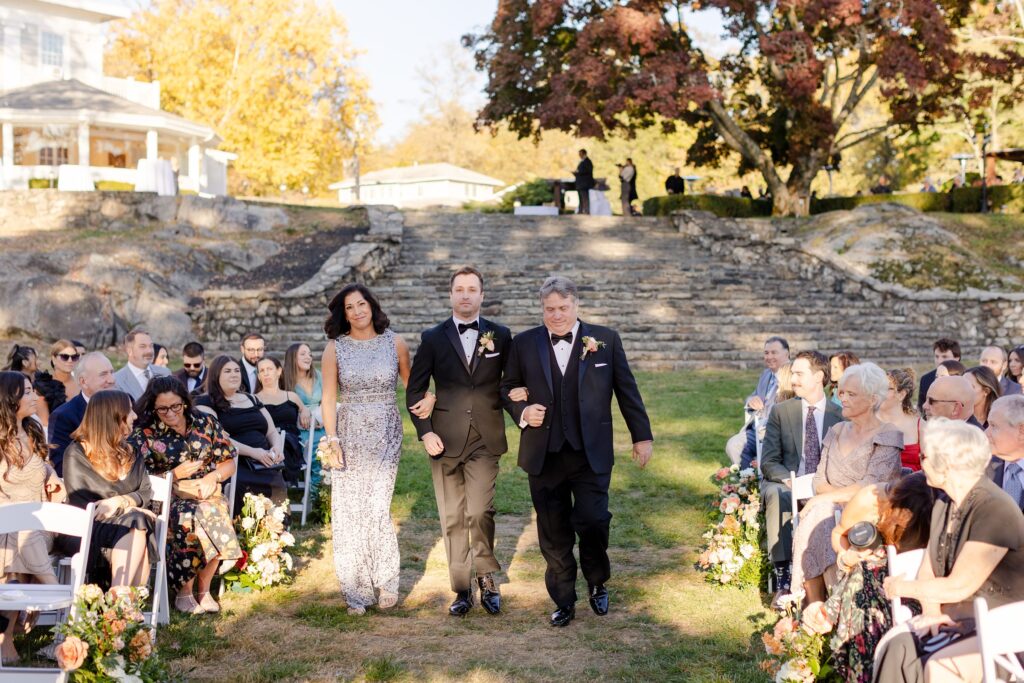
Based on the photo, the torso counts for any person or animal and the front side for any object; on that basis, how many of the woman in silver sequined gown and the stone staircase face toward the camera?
2

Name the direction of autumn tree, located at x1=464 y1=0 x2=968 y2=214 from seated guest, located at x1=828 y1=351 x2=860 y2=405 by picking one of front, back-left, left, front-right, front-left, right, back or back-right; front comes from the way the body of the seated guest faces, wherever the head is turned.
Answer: back-right

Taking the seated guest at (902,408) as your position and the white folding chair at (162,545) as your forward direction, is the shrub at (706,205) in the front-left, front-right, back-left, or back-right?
back-right

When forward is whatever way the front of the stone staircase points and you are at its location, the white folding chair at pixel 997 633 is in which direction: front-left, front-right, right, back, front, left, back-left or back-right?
front

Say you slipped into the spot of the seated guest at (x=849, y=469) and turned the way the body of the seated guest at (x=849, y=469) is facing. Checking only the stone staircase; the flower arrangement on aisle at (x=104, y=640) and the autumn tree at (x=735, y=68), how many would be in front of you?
1

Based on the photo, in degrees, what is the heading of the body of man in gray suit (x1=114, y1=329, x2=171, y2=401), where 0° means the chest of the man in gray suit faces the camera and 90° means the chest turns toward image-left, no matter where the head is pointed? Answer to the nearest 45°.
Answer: approximately 315°

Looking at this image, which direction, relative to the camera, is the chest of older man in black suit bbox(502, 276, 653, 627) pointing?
toward the camera

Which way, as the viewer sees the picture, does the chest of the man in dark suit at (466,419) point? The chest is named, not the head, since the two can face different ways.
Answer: toward the camera

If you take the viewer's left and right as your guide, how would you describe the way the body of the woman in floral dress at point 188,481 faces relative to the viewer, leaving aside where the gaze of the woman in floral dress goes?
facing the viewer and to the right of the viewer

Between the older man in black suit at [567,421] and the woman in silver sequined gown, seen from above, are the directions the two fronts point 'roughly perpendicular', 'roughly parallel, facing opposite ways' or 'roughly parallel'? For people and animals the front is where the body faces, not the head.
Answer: roughly parallel

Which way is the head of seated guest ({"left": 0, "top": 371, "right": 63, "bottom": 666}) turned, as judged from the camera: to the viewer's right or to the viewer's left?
to the viewer's right

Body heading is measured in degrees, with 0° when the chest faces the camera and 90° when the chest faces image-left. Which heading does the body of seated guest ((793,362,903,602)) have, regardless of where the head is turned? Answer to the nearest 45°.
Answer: approximately 45°

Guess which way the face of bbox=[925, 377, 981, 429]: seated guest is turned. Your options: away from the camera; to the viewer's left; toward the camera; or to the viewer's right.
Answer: to the viewer's left

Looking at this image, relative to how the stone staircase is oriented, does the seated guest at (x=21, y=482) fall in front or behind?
in front

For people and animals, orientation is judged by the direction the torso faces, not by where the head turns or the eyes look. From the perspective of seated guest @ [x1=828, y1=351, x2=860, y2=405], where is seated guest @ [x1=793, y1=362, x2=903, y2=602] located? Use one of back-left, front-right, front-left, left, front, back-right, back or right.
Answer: front-left
